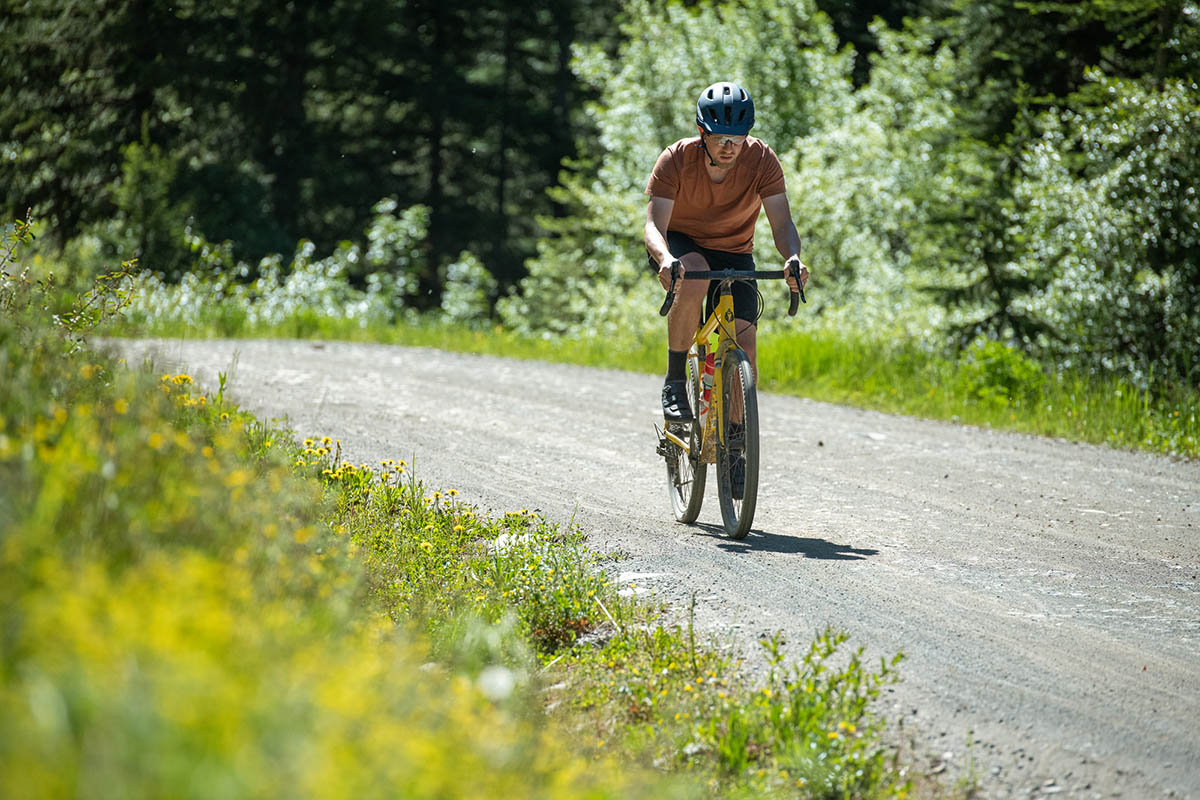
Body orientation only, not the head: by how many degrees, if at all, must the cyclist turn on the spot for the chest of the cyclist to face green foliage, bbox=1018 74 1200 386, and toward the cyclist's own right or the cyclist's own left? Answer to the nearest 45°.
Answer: approximately 135° to the cyclist's own left

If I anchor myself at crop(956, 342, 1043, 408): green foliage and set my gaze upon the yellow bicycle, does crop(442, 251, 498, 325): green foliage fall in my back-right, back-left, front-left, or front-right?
back-right

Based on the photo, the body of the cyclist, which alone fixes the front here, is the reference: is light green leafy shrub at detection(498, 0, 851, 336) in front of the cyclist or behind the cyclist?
behind

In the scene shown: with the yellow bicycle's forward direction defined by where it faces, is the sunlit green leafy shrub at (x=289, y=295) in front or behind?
behind

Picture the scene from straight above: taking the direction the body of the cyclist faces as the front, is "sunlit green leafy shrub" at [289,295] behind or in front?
behind

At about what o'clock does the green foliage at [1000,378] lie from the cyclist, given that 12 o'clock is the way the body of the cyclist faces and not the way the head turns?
The green foliage is roughly at 7 o'clock from the cyclist.

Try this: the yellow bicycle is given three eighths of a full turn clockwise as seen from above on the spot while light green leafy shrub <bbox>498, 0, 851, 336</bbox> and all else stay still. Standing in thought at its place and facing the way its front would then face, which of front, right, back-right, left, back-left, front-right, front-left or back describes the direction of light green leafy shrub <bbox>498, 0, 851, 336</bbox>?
front-right

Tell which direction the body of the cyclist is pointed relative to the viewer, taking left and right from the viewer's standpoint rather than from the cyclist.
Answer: facing the viewer

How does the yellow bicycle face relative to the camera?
toward the camera
